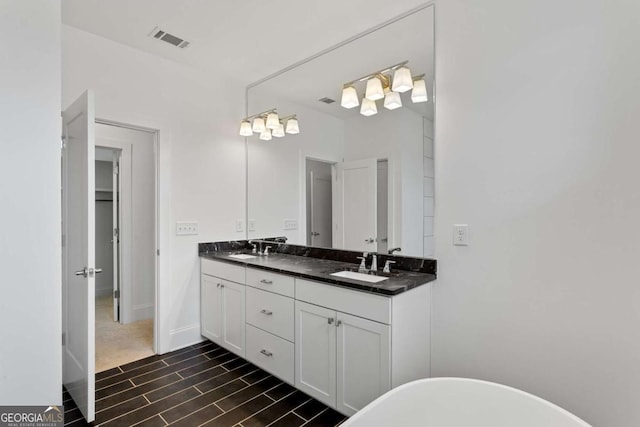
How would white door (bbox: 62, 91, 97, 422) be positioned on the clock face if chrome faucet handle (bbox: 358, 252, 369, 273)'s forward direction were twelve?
The white door is roughly at 1 o'clock from the chrome faucet handle.

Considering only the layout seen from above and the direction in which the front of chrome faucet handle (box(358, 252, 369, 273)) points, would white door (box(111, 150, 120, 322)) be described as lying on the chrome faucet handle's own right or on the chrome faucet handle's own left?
on the chrome faucet handle's own right

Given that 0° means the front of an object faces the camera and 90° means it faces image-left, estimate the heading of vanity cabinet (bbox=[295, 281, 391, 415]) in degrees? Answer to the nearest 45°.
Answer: approximately 45°

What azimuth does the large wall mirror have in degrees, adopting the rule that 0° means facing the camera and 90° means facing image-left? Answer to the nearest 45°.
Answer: approximately 45°

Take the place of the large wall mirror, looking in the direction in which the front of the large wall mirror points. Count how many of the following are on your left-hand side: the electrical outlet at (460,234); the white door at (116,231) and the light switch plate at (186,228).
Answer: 1
